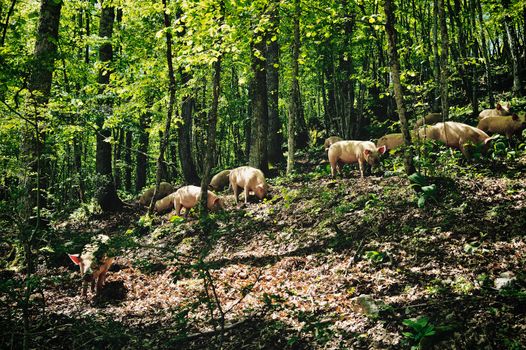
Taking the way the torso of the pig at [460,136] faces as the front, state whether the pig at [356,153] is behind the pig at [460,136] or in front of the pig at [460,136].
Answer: behind

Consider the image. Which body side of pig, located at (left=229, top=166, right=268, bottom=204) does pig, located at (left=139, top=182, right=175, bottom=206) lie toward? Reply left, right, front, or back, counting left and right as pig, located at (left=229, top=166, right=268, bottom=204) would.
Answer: back

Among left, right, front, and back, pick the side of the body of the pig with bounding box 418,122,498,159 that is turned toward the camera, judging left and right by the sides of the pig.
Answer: right

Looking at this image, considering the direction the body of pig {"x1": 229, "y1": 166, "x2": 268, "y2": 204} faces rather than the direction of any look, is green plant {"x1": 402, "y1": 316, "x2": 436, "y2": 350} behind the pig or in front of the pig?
in front
